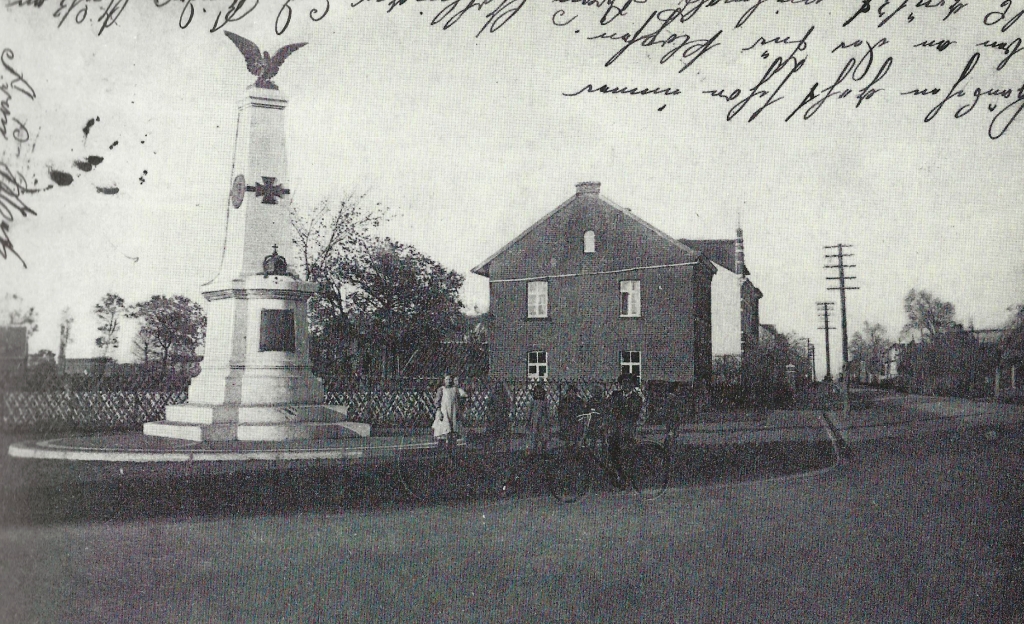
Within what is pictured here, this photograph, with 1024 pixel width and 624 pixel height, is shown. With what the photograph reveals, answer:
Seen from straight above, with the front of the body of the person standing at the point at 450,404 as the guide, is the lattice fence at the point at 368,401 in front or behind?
behind

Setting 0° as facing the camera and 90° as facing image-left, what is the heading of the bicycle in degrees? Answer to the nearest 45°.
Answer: approximately 90°

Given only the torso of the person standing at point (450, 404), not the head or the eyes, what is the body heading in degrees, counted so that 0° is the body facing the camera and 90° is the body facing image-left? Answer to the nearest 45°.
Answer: approximately 0°

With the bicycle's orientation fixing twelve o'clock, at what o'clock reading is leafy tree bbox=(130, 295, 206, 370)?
The leafy tree is roughly at 1 o'clock from the bicycle.

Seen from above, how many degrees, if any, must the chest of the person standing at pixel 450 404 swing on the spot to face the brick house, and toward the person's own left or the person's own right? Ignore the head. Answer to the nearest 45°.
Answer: approximately 135° to the person's own left

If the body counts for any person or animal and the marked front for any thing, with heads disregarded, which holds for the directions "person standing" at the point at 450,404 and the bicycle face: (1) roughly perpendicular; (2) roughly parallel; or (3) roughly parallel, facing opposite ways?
roughly perpendicular

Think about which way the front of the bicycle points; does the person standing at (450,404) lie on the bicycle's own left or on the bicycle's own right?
on the bicycle's own right

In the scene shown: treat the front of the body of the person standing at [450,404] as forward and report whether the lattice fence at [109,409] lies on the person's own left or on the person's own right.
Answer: on the person's own right

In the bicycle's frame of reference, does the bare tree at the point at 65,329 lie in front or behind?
in front

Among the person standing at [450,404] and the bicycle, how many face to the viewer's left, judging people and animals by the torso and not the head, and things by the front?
1

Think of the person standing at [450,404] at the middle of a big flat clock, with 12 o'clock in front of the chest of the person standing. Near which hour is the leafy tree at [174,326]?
The leafy tree is roughly at 4 o'clock from the person standing.
